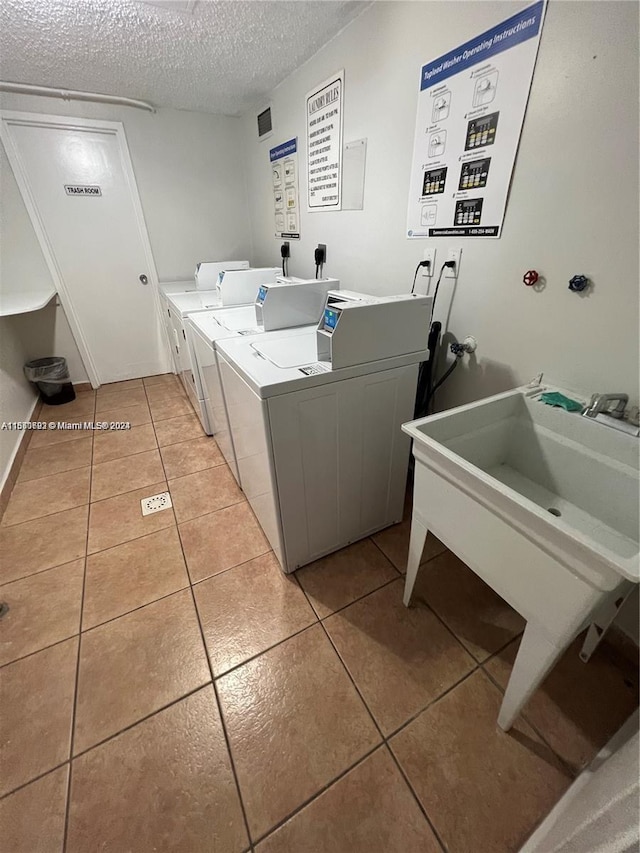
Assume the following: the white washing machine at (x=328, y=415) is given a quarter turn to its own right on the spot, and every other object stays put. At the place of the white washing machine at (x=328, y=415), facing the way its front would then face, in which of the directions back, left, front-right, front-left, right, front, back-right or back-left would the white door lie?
front

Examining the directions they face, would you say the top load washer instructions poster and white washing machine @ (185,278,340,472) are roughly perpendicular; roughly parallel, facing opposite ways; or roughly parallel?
roughly parallel

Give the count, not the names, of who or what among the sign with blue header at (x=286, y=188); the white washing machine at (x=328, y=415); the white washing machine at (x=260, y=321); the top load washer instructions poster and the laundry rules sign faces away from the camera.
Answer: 0

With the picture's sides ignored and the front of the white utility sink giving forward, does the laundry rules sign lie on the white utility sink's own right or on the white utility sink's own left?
on the white utility sink's own right

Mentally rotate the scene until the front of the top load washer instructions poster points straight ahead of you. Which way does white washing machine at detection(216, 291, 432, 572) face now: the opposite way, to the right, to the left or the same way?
the same way

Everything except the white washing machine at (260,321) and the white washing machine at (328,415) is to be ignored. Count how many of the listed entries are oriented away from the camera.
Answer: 0

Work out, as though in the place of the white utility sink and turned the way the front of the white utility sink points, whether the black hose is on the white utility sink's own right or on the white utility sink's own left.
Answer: on the white utility sink's own right

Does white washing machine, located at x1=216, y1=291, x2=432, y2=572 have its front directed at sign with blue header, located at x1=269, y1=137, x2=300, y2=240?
no

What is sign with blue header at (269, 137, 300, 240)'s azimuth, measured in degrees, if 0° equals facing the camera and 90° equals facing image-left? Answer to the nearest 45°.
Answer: approximately 45°

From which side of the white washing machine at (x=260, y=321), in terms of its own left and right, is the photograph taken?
left

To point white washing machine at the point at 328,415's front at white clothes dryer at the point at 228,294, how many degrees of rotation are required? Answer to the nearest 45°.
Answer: approximately 90° to its right

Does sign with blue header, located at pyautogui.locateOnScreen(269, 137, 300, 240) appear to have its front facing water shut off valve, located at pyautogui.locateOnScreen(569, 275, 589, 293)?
no

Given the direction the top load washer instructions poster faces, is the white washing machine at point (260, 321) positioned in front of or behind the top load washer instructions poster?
in front

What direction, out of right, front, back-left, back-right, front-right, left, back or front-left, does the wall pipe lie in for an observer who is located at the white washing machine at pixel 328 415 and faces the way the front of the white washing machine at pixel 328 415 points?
right

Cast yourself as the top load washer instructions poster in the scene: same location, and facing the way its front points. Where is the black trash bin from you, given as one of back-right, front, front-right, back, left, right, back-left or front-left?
front-right

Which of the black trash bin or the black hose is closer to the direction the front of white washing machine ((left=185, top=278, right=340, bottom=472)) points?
the black trash bin

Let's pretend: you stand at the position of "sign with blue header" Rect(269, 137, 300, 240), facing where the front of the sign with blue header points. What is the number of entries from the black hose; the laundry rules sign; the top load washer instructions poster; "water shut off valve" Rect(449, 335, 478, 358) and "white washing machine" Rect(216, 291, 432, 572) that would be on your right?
0

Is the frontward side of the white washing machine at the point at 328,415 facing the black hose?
no

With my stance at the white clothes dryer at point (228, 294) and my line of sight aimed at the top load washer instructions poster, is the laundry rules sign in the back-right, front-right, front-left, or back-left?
front-left
